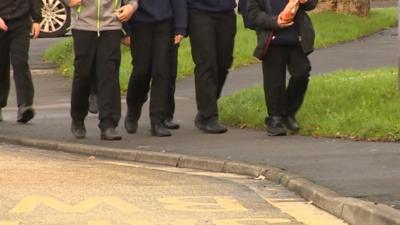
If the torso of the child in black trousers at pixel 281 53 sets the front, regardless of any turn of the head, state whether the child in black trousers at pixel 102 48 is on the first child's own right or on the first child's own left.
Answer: on the first child's own right

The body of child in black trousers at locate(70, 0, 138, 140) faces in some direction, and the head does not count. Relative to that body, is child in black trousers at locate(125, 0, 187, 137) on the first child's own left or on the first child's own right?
on the first child's own left

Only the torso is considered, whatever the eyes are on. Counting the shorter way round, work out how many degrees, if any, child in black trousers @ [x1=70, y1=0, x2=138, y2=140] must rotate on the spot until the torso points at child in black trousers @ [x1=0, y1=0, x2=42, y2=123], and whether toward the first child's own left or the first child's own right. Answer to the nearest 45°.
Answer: approximately 135° to the first child's own right

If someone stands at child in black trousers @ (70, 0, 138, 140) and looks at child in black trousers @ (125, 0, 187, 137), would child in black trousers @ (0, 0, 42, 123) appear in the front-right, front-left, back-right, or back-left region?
back-left
